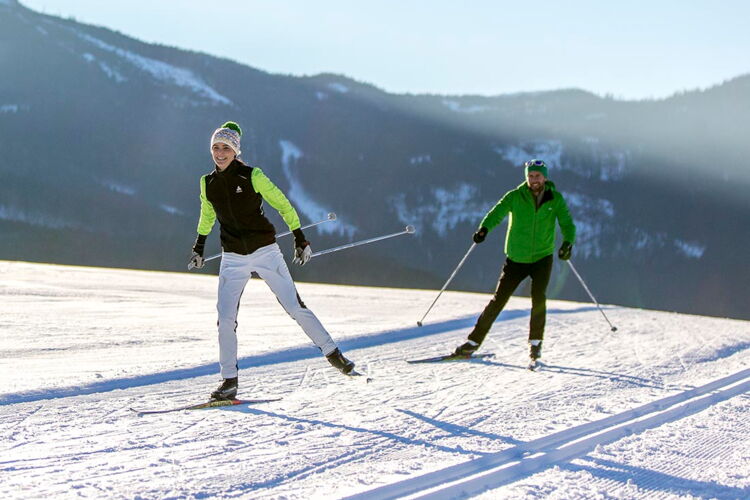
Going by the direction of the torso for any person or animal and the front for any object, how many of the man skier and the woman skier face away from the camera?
0

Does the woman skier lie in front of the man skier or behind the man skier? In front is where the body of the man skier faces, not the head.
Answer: in front

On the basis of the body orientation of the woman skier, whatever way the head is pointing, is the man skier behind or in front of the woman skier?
behind

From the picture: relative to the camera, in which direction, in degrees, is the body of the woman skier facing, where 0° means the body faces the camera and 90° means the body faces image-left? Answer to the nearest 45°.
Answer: approximately 45°
